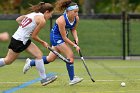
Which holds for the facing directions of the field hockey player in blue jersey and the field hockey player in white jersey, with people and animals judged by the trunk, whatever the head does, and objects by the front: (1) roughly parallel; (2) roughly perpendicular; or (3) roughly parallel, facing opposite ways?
roughly perpendicular
